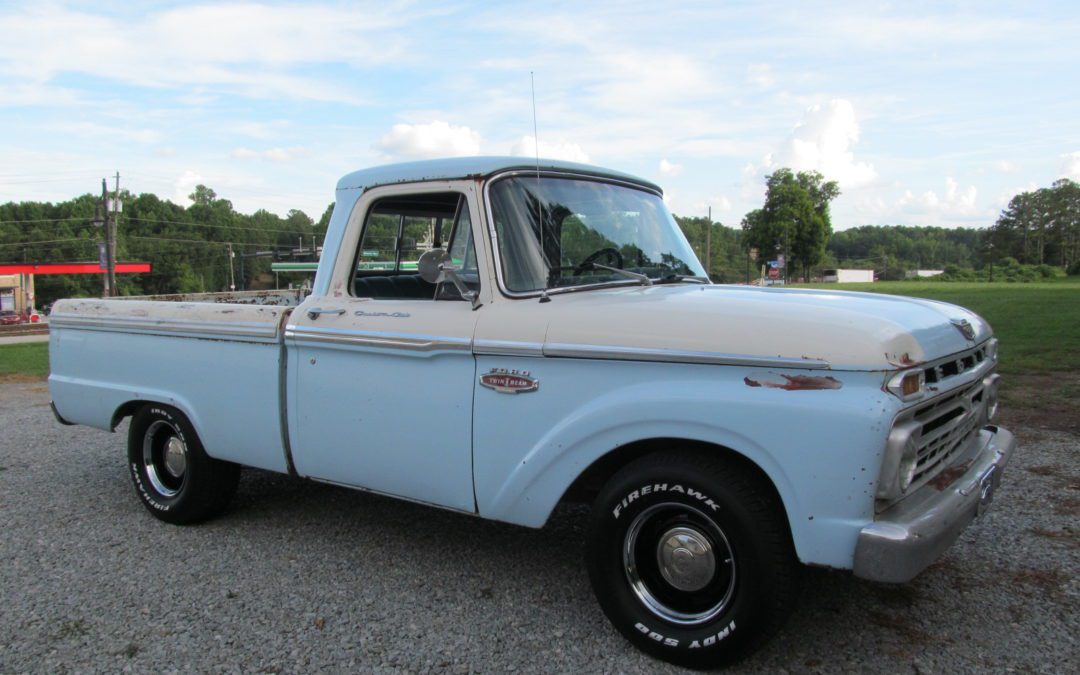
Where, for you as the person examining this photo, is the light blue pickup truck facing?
facing the viewer and to the right of the viewer

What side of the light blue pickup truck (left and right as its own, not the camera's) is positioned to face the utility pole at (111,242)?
back
